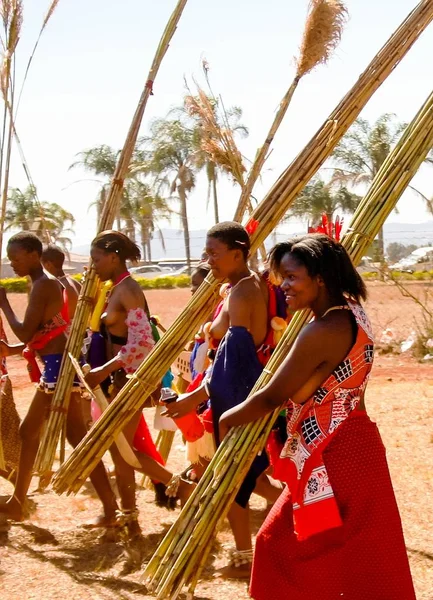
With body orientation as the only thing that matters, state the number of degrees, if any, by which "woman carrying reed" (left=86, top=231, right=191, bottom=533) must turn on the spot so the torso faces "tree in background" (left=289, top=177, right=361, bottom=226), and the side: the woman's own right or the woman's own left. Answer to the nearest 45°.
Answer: approximately 90° to the woman's own right

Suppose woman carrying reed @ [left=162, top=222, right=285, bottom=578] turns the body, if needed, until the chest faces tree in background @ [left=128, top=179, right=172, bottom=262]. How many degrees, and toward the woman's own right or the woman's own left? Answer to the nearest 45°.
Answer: approximately 90° to the woman's own right

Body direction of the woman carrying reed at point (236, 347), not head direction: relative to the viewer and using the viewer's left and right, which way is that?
facing to the left of the viewer

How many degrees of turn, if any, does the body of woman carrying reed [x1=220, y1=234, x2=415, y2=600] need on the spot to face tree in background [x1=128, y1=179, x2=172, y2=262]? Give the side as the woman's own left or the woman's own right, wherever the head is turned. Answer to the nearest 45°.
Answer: approximately 90° to the woman's own right

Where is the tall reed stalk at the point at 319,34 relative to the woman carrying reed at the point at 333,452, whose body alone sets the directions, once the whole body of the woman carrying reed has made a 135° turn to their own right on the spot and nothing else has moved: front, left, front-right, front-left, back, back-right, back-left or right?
front-left

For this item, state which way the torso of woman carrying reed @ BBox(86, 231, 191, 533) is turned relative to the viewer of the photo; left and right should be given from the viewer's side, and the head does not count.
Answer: facing to the left of the viewer

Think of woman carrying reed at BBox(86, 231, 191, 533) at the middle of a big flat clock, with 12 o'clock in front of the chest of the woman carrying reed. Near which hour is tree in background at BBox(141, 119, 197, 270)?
The tree in background is roughly at 3 o'clock from the woman carrying reed.

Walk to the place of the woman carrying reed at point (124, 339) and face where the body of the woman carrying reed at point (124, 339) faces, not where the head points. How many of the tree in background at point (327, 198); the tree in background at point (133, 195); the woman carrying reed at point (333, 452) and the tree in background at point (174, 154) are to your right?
3

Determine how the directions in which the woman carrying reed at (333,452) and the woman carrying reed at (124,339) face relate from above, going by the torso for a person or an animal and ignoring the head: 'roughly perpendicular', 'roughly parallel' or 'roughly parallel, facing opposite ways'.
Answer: roughly parallel

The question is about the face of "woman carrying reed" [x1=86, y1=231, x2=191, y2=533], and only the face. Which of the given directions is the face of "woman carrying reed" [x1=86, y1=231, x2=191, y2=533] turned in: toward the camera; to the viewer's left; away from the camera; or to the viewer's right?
to the viewer's left

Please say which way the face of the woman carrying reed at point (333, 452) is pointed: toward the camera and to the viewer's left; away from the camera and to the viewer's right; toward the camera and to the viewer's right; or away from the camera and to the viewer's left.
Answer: toward the camera and to the viewer's left

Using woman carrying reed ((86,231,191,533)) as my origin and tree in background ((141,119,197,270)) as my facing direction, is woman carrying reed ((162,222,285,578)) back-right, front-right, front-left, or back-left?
back-right

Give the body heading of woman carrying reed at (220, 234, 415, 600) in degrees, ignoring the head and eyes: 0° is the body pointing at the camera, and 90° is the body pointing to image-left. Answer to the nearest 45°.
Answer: approximately 90°

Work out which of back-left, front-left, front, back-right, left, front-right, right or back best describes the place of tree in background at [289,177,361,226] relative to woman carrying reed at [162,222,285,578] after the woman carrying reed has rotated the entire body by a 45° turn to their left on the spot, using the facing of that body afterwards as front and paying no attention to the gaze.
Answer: back-right

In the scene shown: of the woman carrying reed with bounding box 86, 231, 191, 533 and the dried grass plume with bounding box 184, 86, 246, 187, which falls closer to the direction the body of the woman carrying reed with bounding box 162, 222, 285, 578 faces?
the woman carrying reed

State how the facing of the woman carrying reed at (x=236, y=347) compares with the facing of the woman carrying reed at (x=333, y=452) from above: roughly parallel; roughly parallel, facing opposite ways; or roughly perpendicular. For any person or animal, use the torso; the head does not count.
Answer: roughly parallel

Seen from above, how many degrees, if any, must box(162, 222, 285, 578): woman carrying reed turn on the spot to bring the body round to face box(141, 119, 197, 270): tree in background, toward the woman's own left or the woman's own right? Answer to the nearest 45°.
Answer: approximately 90° to the woman's own right
